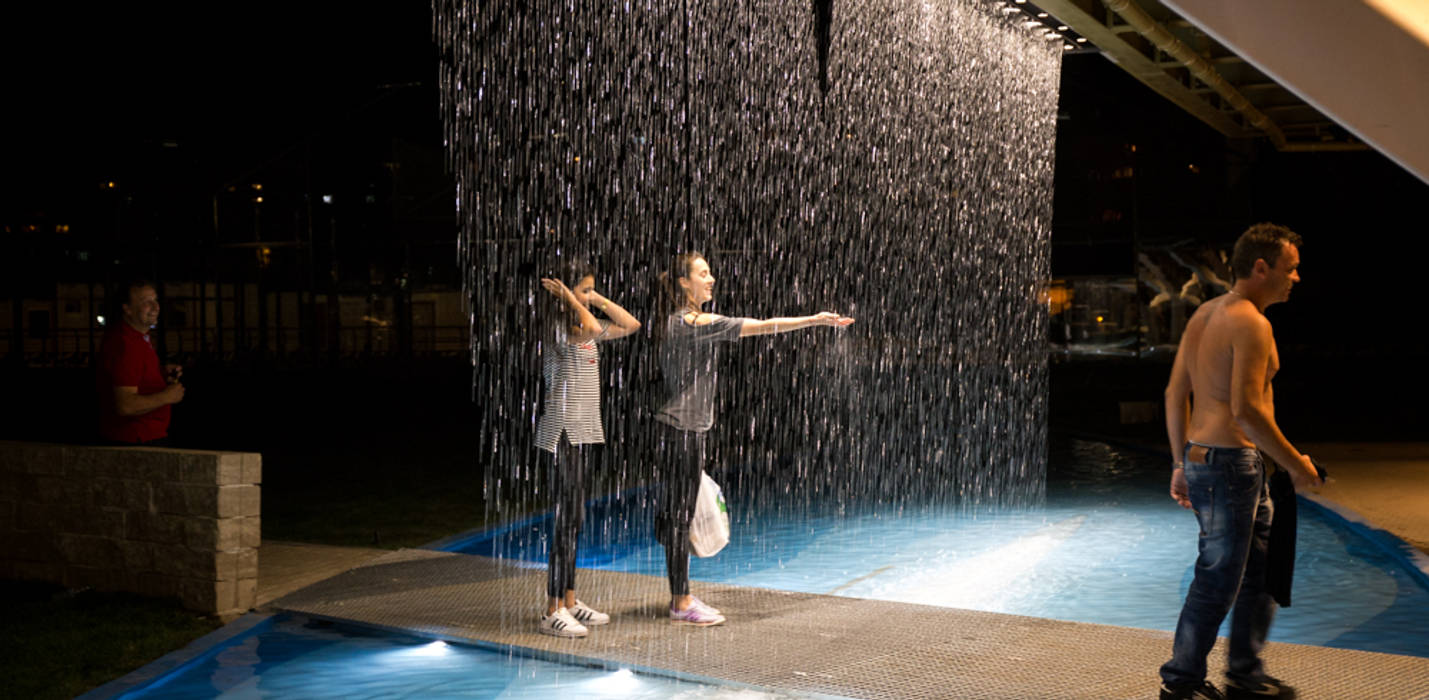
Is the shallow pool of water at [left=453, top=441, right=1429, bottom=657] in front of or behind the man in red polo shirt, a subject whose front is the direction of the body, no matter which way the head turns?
in front

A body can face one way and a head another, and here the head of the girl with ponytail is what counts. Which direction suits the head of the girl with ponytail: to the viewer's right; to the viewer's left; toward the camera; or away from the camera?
to the viewer's right

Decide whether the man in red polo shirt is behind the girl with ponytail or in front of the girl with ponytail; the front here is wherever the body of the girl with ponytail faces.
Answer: behind

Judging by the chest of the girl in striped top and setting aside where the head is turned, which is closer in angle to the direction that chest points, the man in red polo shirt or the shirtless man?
the shirtless man

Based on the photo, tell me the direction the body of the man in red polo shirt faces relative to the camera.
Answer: to the viewer's right

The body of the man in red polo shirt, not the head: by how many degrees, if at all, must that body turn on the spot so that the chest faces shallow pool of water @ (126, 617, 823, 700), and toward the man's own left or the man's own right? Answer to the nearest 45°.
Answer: approximately 45° to the man's own right

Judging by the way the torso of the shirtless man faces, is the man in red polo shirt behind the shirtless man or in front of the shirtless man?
behind

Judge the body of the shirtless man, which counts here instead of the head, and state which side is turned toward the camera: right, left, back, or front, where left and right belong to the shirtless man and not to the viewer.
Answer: right

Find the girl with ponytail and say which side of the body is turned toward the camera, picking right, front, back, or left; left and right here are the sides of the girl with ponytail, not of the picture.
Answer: right

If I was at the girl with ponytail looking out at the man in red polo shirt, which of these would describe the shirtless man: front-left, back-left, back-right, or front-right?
back-left
